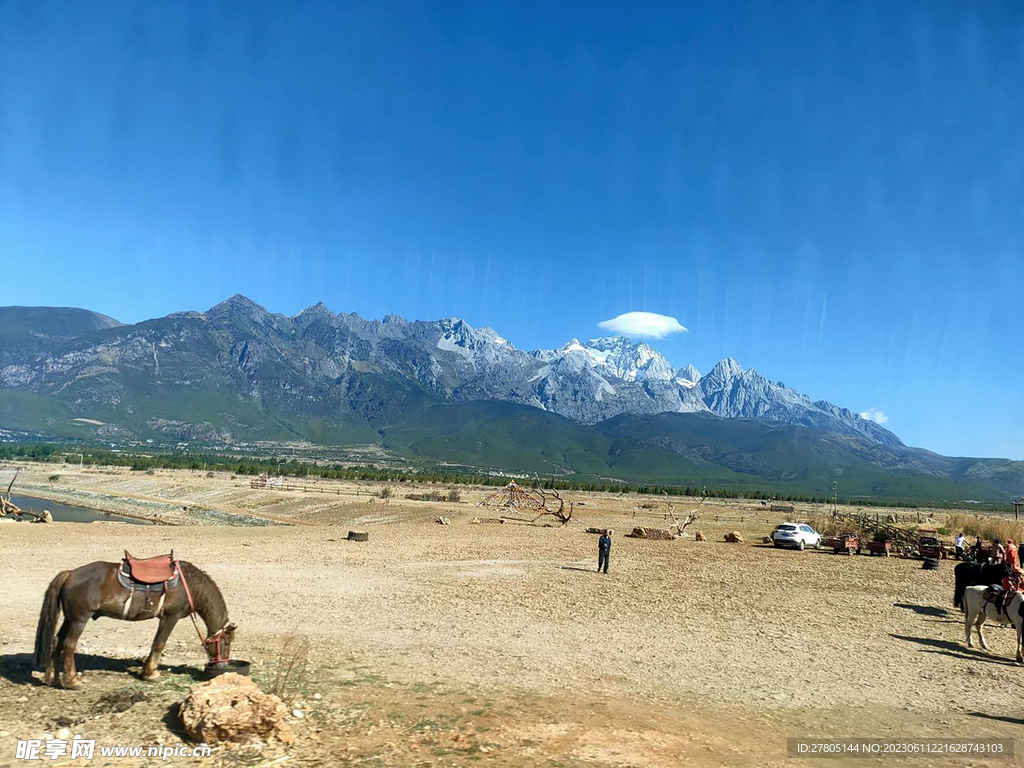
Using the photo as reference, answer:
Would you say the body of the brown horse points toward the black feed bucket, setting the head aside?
yes

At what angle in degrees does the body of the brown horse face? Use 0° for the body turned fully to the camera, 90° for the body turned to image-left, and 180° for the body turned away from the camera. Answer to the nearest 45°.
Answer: approximately 270°

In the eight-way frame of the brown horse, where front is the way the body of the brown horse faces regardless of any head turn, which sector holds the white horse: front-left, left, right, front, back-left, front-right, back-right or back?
front

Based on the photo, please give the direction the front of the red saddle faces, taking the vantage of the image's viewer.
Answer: facing to the right of the viewer

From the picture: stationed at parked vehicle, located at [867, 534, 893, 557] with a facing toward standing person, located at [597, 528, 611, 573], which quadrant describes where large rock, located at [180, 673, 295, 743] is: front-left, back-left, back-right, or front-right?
front-left

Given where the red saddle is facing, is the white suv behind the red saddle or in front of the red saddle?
in front

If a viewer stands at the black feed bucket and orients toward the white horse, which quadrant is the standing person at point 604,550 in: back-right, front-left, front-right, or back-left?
front-left

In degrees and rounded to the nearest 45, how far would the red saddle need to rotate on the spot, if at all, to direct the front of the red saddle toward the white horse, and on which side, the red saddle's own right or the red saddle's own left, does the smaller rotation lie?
0° — it already faces it

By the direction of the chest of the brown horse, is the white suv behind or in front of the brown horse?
in front

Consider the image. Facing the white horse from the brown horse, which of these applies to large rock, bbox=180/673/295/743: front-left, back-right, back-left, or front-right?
front-right
